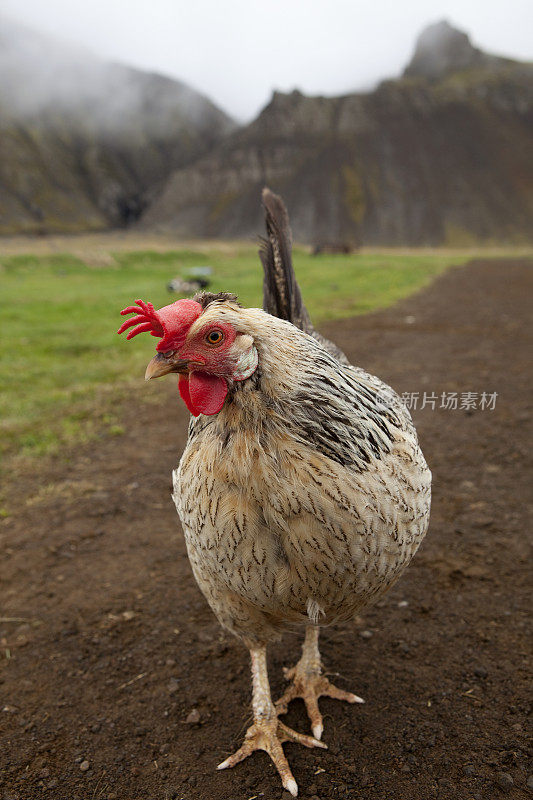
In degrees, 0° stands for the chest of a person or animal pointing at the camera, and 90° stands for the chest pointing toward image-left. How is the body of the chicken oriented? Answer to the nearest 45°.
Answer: approximately 45°
